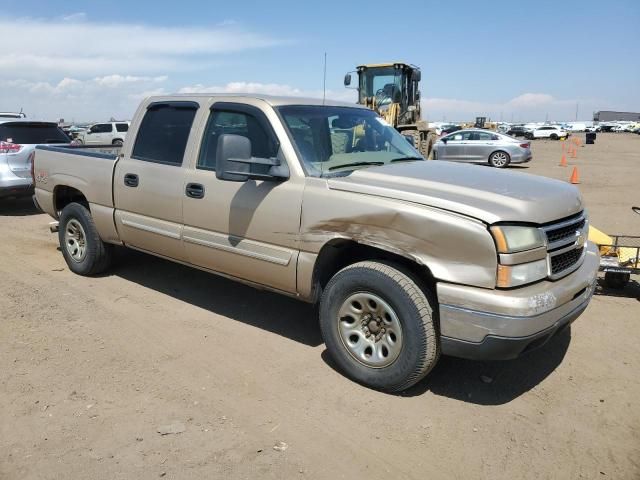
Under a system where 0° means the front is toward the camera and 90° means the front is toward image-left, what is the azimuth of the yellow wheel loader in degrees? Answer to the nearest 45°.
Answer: approximately 45°

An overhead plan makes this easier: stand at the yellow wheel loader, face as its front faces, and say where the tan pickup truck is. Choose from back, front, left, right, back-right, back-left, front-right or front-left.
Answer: front-left

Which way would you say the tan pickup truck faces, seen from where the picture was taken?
facing the viewer and to the right of the viewer

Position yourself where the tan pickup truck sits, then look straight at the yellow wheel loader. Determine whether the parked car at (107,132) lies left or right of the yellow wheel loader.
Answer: left

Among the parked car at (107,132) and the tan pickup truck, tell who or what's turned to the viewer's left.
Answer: the parked car

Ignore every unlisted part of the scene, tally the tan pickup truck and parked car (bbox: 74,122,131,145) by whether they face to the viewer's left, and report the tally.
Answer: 1

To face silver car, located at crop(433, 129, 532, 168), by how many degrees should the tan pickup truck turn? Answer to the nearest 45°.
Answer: approximately 135° to its left

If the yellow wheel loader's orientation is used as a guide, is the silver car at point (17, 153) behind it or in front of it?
in front

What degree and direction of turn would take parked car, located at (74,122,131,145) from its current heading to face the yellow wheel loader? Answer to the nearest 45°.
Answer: approximately 135° to its left

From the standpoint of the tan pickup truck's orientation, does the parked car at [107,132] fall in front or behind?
behind

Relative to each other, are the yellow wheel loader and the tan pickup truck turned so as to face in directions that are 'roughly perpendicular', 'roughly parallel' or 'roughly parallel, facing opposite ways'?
roughly perpendicular

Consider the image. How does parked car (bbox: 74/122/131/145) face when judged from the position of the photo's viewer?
facing to the left of the viewer
